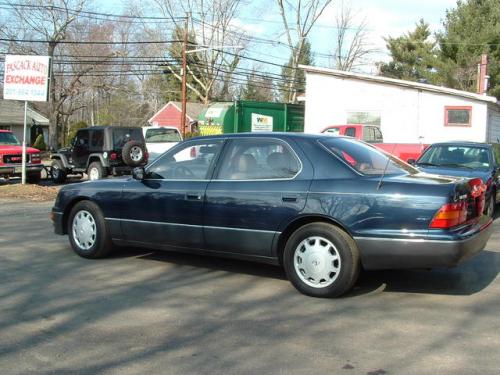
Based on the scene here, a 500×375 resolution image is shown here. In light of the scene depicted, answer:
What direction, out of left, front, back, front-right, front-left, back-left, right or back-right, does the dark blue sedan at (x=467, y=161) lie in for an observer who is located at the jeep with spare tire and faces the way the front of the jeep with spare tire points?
back

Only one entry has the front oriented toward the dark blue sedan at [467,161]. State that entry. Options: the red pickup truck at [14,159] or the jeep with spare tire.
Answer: the red pickup truck

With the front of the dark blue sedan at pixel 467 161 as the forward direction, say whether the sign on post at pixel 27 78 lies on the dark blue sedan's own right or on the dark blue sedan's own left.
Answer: on the dark blue sedan's own right

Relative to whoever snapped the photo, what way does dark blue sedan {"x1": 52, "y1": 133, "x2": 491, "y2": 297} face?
facing away from the viewer and to the left of the viewer

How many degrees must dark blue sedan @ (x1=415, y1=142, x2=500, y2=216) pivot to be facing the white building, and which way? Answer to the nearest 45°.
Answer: approximately 135° to its right

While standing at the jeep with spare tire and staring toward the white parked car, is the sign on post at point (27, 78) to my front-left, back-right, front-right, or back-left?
back-left

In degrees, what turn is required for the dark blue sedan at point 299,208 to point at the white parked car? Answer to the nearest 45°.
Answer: approximately 45° to its right
